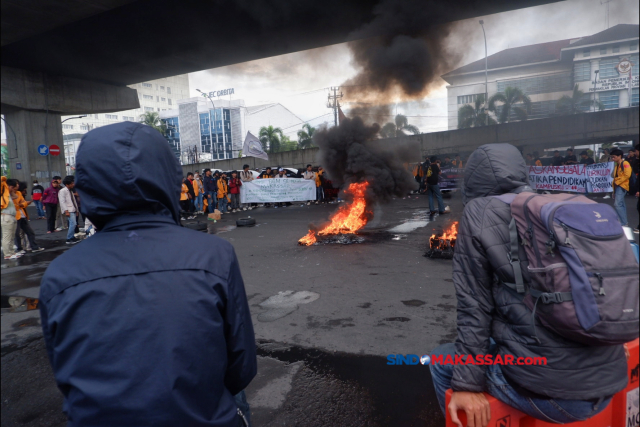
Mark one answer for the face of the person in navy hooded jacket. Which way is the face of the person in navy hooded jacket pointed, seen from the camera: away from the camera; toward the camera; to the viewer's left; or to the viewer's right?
away from the camera

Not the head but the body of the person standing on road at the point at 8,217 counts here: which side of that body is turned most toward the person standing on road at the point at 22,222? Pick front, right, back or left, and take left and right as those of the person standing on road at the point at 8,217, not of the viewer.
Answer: left

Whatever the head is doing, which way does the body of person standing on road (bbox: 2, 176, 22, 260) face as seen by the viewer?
to the viewer's right

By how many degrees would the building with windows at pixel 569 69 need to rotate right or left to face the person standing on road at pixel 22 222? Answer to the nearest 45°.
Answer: approximately 45° to its right

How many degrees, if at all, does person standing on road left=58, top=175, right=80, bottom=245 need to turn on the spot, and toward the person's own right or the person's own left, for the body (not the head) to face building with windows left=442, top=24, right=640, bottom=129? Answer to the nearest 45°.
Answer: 0° — they already face it

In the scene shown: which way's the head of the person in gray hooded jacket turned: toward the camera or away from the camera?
away from the camera

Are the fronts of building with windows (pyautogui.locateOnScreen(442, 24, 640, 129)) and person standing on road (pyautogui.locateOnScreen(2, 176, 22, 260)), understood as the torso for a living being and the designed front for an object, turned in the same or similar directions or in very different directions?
very different directions

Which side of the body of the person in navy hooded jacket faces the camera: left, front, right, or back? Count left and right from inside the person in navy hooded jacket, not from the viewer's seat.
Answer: back

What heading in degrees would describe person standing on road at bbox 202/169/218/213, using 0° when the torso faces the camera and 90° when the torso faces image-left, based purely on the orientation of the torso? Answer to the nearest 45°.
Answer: approximately 315°

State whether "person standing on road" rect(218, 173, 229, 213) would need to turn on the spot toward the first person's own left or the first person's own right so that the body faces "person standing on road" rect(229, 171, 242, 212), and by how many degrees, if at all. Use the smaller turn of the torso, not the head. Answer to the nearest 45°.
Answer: approximately 90° to the first person's own left
